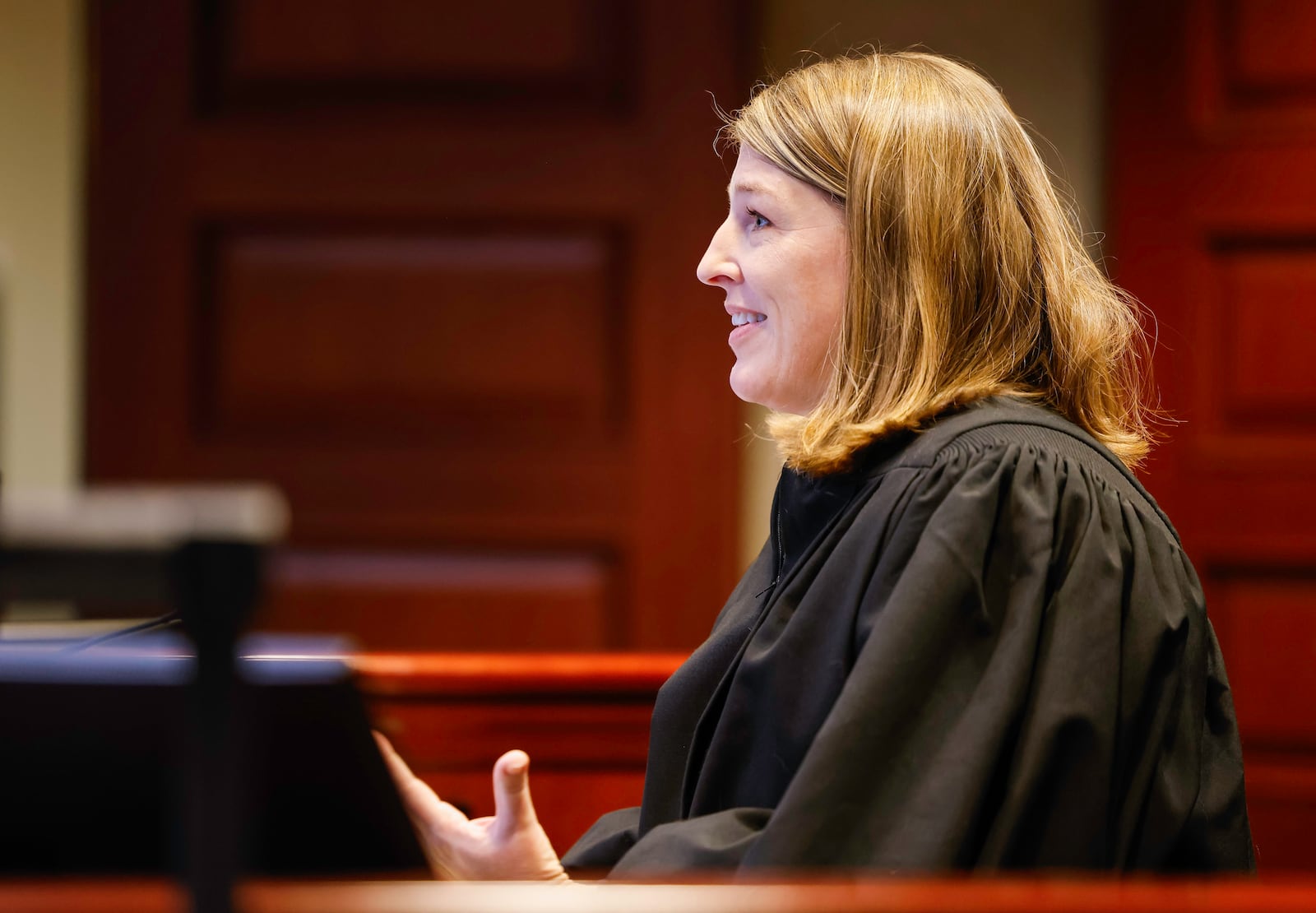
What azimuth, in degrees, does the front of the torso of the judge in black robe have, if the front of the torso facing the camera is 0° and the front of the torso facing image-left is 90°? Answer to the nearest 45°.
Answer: approximately 90°

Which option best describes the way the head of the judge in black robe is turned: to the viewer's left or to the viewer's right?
to the viewer's left
